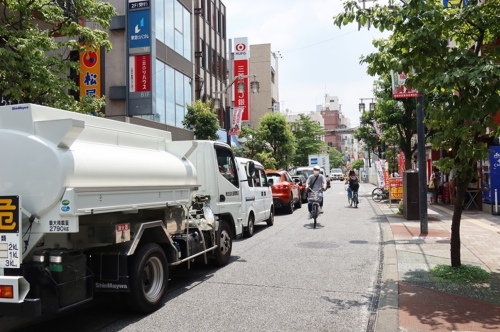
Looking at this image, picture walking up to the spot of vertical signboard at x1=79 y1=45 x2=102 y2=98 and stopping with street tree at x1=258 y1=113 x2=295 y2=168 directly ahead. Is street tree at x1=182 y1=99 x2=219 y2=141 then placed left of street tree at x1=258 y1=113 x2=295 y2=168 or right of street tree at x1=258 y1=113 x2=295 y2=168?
right

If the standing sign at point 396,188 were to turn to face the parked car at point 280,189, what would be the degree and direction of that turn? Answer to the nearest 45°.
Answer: approximately 45° to its right

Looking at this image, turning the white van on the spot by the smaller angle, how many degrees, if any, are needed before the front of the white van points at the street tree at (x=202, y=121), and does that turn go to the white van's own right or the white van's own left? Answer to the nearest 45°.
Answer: approximately 45° to the white van's own left

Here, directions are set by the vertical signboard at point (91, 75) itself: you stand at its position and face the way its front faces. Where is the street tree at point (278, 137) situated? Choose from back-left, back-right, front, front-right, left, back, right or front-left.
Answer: back-left

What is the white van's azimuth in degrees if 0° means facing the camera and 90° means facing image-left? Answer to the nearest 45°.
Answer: approximately 225°

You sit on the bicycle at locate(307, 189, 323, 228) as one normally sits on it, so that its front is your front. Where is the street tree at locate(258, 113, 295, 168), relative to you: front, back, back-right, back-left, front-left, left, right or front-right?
back

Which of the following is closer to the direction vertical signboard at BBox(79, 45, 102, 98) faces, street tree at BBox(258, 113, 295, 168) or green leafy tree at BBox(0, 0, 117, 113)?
the green leafy tree

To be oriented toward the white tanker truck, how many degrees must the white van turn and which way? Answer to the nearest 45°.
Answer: approximately 135° to its right

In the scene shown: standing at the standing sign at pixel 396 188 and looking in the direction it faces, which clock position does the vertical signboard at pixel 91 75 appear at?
The vertical signboard is roughly at 2 o'clock from the standing sign.

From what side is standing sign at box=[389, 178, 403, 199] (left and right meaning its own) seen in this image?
front

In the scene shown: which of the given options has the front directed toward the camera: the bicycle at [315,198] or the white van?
the bicycle

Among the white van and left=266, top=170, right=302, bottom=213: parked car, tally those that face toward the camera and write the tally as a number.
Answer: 0

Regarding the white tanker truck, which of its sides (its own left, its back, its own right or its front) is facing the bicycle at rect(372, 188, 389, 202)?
front

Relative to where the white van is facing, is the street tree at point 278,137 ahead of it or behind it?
ahead

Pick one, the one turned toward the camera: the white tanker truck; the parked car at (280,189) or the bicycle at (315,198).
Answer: the bicycle

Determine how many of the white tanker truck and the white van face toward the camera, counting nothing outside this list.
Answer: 0

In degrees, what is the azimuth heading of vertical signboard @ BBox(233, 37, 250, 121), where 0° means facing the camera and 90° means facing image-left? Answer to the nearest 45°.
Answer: approximately 0°

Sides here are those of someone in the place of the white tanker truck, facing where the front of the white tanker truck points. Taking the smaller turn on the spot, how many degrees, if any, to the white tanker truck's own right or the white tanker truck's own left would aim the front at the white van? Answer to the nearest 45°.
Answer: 0° — it already faces it

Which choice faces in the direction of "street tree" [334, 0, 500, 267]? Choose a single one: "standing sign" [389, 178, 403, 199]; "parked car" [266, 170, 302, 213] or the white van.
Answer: the standing sign
